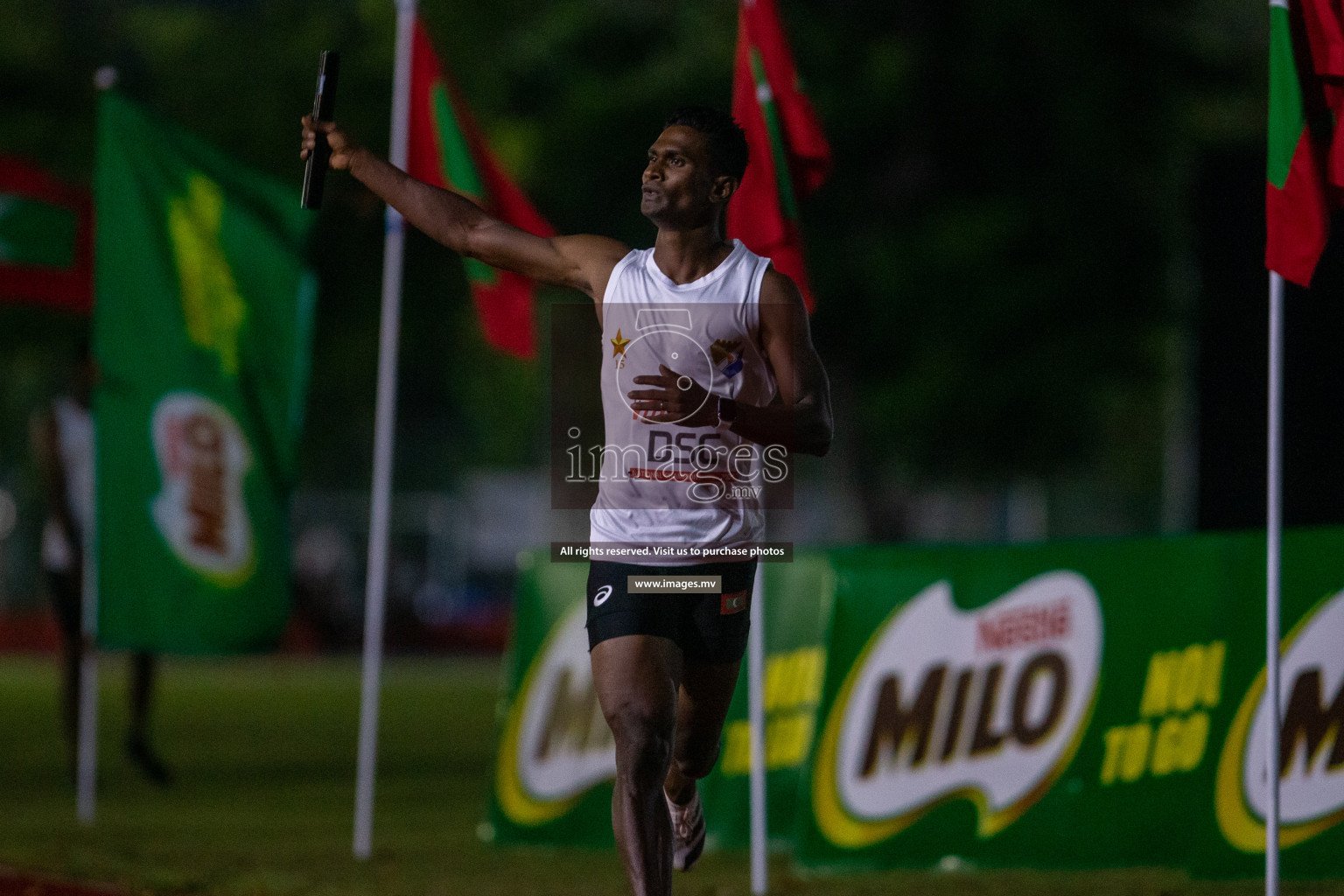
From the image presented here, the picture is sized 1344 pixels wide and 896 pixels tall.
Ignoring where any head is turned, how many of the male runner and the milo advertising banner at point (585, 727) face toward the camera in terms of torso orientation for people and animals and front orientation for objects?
2

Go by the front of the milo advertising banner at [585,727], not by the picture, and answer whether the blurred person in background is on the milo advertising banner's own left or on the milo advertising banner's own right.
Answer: on the milo advertising banner's own right

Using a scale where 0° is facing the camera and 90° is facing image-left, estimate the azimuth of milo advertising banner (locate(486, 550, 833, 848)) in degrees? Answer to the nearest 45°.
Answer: approximately 0°

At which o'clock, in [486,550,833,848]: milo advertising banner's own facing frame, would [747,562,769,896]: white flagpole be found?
The white flagpole is roughly at 11 o'clock from the milo advertising banner.

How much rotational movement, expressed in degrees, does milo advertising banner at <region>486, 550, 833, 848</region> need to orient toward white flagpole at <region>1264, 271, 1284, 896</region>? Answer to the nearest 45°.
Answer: approximately 45° to its left
